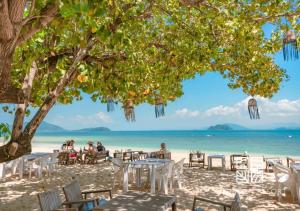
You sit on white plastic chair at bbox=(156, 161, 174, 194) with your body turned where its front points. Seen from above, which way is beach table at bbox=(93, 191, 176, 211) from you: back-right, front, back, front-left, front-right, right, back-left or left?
back-left

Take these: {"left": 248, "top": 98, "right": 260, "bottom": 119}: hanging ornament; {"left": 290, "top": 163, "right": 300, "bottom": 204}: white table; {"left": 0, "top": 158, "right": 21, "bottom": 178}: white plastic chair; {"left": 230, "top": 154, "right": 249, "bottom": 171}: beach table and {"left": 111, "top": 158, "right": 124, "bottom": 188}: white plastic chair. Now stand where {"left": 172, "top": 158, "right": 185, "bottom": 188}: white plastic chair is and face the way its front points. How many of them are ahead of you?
2

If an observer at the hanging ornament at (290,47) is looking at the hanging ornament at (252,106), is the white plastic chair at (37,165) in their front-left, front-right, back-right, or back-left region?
front-left

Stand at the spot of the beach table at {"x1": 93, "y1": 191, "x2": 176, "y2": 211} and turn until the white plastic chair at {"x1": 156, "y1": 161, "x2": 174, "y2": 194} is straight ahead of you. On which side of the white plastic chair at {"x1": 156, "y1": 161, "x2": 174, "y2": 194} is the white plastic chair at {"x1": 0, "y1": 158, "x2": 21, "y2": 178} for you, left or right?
left

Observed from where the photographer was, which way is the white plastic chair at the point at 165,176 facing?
facing away from the viewer and to the left of the viewer

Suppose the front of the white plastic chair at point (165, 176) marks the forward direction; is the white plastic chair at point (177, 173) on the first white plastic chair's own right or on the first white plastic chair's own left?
on the first white plastic chair's own right

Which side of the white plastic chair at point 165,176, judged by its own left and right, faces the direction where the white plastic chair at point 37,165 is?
front

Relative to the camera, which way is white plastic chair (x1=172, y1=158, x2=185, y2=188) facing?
to the viewer's left

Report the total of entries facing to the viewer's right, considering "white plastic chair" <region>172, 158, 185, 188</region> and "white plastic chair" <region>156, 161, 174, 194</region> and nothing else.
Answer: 0

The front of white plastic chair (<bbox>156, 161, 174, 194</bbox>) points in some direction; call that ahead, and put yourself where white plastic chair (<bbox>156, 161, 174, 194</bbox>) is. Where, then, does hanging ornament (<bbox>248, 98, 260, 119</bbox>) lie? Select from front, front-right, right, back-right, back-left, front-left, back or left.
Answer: back-right

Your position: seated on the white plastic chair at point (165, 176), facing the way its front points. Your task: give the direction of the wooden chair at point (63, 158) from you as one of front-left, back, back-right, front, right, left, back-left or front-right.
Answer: front

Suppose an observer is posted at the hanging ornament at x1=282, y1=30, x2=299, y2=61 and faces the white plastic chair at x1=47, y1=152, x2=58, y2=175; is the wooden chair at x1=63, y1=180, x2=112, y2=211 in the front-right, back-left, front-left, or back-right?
front-left

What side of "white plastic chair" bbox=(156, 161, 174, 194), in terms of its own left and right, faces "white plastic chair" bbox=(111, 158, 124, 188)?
front

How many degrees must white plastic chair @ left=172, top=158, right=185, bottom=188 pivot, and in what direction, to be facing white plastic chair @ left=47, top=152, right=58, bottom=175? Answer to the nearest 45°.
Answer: approximately 45° to its right
